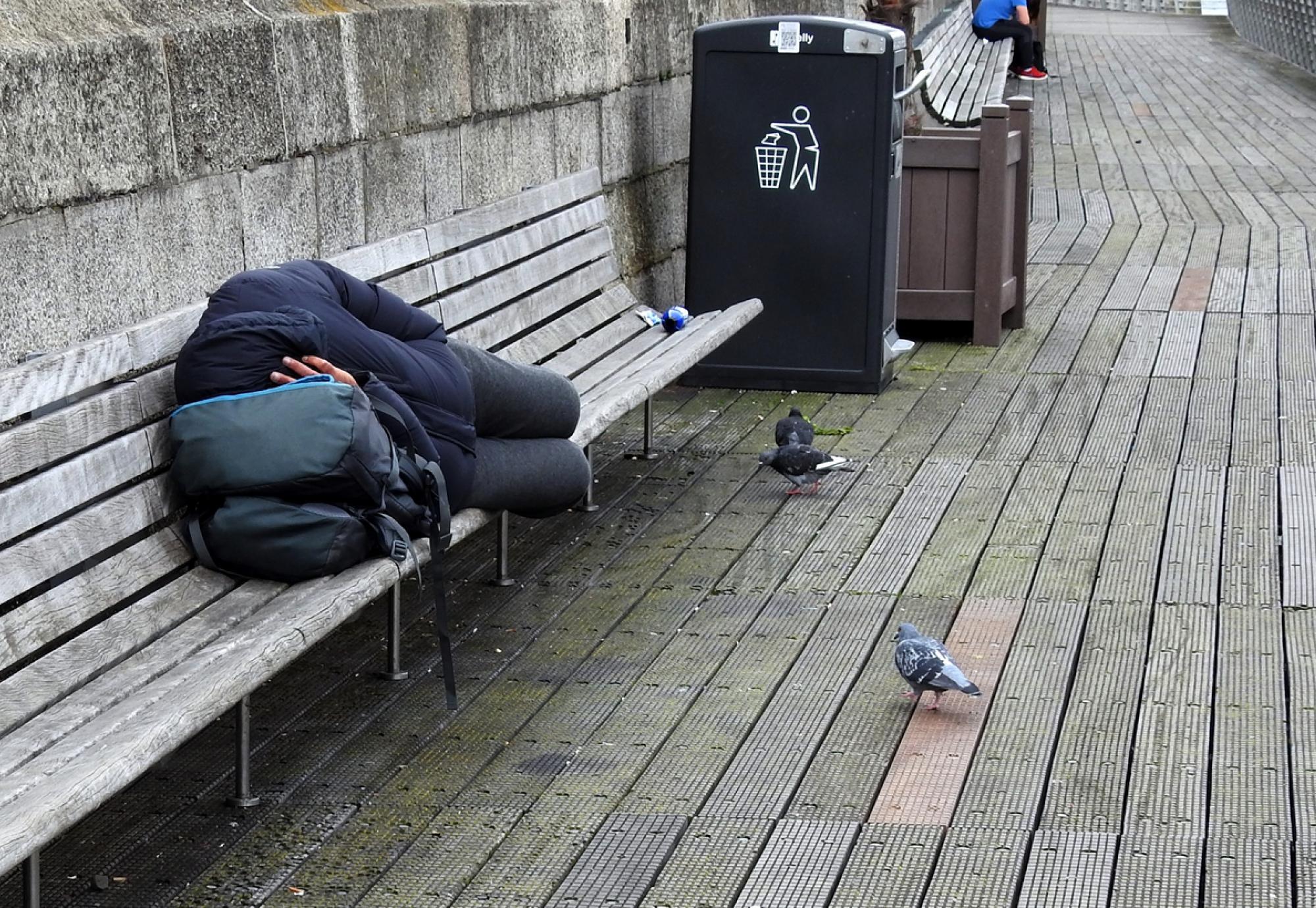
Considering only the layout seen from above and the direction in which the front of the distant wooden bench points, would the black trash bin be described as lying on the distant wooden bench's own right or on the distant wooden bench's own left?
on the distant wooden bench's own right

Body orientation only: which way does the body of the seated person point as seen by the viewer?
to the viewer's right

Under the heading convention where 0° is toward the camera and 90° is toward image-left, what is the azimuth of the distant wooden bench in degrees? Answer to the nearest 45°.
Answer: approximately 270°

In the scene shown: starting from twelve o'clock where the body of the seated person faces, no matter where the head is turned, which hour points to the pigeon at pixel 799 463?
The pigeon is roughly at 3 o'clock from the seated person.

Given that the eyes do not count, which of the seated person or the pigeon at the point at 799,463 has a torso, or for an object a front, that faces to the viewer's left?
the pigeon

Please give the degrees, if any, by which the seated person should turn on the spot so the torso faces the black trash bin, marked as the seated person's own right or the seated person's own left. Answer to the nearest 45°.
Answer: approximately 90° to the seated person's own right

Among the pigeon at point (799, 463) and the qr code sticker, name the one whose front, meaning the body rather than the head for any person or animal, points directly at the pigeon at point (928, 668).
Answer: the qr code sticker

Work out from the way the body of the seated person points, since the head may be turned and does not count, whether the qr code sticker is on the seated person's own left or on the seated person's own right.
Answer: on the seated person's own right

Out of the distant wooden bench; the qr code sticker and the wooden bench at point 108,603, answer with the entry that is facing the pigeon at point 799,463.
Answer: the qr code sticker

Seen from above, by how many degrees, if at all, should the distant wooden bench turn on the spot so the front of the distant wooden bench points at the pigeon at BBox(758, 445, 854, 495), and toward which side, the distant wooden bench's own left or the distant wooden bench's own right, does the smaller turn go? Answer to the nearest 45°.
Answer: approximately 90° to the distant wooden bench's own right

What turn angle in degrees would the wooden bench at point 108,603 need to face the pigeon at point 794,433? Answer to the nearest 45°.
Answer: approximately 90° to its left

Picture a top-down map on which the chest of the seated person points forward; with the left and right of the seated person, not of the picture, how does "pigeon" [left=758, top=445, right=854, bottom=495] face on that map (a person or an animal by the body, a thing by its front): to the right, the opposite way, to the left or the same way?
the opposite way

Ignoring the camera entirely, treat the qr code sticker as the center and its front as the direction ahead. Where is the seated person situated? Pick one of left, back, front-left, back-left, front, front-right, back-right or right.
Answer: back

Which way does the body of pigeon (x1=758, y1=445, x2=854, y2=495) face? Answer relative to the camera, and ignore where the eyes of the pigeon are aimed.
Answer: to the viewer's left

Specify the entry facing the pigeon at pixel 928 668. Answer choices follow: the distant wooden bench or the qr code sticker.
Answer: the qr code sticker

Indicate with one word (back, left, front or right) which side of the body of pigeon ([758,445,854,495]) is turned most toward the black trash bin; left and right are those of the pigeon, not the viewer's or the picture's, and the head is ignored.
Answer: right
